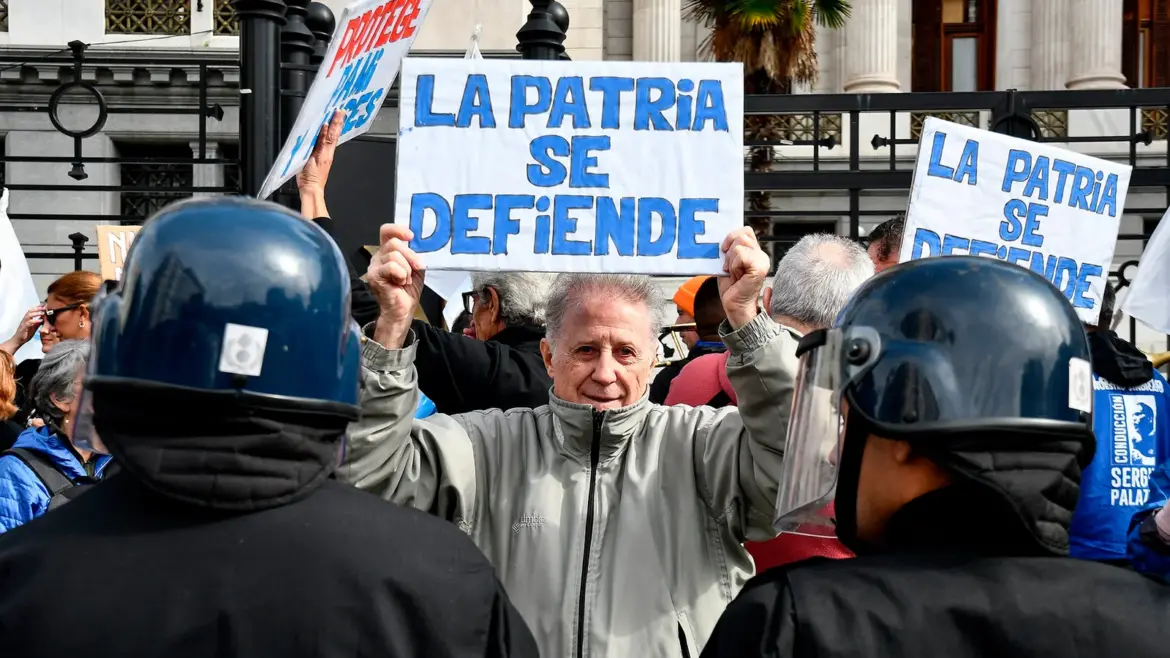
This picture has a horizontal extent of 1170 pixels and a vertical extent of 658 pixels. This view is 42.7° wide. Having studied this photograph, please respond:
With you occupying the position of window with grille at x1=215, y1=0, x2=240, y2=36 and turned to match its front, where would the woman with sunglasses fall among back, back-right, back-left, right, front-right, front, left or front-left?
front

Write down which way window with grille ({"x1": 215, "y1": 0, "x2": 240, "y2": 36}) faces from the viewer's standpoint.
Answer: facing the viewer

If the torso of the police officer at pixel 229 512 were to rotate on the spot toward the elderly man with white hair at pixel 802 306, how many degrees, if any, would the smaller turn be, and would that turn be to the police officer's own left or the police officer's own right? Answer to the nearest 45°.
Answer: approximately 45° to the police officer's own right

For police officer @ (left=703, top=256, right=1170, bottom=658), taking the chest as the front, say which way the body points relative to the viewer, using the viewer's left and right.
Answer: facing away from the viewer and to the left of the viewer

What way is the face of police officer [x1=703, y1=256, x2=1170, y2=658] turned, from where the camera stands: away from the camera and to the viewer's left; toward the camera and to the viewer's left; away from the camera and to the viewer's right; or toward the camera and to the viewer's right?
away from the camera and to the viewer's left

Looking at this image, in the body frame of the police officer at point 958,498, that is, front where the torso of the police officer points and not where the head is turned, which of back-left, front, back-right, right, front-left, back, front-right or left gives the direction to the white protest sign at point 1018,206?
front-right

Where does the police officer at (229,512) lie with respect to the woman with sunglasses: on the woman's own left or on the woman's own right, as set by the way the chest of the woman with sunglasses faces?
on the woman's own left

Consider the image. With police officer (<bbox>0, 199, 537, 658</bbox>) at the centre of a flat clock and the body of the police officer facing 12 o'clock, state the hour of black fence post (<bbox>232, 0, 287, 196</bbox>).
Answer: The black fence post is roughly at 12 o'clock from the police officer.

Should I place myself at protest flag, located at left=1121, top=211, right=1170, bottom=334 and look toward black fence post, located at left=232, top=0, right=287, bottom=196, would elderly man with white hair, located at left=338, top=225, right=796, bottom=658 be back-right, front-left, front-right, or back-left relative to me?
front-left

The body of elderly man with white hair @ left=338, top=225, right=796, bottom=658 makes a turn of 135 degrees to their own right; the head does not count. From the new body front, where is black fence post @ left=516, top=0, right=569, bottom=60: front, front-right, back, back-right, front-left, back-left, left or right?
front-right

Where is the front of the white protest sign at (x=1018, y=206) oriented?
toward the camera
